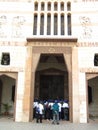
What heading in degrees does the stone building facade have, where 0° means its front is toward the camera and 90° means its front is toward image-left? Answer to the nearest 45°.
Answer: approximately 0°
